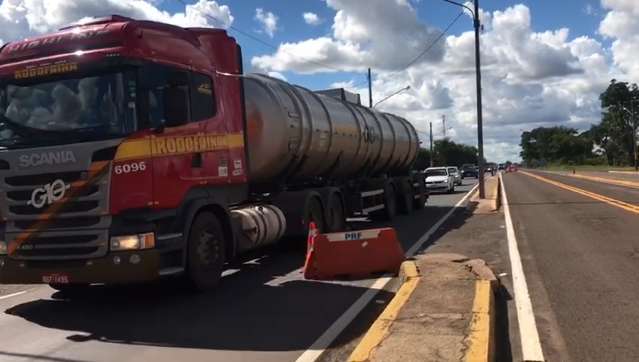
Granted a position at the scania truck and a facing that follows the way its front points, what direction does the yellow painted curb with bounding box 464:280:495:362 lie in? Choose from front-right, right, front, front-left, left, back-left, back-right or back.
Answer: left

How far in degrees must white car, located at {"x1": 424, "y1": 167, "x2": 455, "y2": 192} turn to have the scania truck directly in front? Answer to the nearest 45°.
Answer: approximately 45° to its left

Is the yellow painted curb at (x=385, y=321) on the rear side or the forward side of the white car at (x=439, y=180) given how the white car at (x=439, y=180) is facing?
on the forward side

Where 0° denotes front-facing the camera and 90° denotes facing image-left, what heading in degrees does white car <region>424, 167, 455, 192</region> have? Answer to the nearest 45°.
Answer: approximately 45°

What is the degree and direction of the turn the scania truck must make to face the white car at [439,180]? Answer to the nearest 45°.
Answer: approximately 180°

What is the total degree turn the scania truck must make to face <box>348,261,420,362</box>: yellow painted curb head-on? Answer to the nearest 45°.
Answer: approximately 90° to its left

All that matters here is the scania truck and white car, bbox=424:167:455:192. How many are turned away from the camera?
0
